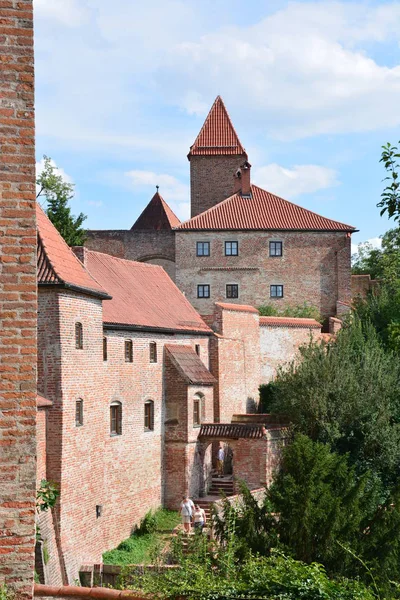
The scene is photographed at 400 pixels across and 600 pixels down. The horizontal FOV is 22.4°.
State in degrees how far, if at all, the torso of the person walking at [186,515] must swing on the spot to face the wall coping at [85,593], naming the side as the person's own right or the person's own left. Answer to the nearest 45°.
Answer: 0° — they already face it

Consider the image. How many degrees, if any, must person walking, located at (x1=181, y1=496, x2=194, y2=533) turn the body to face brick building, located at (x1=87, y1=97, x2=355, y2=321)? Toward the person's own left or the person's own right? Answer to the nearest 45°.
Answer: approximately 180°

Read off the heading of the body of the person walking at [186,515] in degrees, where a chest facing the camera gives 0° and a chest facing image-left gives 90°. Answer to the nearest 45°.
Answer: approximately 0°

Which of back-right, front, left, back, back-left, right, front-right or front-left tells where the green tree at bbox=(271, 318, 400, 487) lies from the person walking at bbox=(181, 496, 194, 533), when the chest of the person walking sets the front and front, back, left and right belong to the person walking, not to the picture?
back-left

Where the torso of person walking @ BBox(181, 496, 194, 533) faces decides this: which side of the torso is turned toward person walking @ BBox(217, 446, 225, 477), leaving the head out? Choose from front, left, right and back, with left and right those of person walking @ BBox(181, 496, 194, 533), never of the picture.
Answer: back

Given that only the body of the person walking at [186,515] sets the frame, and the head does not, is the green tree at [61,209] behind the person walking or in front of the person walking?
behind
